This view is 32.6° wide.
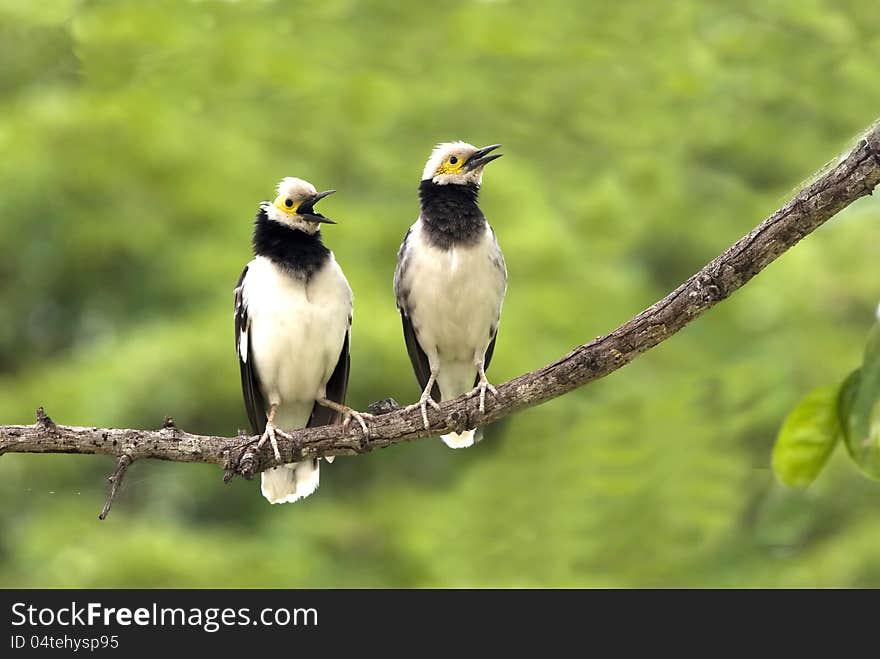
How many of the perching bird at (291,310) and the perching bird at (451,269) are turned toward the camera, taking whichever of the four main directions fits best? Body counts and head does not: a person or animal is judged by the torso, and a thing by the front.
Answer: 2

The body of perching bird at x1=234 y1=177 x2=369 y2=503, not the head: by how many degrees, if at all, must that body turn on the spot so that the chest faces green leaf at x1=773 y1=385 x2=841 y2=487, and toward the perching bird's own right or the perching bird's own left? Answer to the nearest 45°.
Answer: approximately 45° to the perching bird's own left

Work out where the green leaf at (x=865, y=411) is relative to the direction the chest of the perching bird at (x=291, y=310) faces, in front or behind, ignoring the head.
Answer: in front

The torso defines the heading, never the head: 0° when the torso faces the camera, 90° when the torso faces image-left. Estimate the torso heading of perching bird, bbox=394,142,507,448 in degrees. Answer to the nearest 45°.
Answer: approximately 0°
